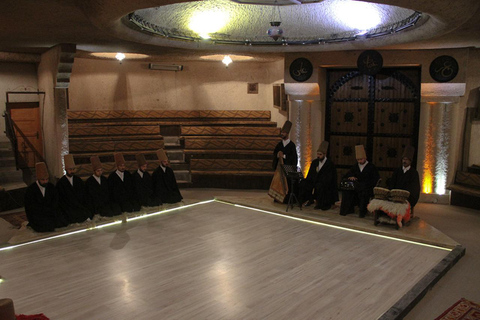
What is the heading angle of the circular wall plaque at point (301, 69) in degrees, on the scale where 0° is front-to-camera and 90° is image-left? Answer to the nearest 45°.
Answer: approximately 0°

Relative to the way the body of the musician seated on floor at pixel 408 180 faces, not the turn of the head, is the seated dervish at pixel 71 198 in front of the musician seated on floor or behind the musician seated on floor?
in front

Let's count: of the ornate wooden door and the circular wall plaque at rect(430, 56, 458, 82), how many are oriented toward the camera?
2

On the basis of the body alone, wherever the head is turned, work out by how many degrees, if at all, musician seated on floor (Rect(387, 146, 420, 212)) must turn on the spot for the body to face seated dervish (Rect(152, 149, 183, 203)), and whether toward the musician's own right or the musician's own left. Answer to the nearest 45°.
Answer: approximately 45° to the musician's own right

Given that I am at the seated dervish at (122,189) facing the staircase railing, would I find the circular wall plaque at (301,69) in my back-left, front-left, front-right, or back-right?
back-right

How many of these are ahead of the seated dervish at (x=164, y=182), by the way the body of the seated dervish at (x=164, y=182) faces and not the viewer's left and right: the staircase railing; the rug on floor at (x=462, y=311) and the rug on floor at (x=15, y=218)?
1

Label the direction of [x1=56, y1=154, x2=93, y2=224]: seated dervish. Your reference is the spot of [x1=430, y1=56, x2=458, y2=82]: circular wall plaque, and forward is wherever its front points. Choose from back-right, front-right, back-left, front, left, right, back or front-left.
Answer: front-right

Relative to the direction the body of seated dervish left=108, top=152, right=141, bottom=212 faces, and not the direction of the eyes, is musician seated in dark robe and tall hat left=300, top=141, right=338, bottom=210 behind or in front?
in front

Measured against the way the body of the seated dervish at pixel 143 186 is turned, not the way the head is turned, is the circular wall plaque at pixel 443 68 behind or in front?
in front

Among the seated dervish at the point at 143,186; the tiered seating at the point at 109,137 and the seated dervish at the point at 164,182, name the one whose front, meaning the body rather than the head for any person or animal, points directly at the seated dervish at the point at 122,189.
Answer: the tiered seating

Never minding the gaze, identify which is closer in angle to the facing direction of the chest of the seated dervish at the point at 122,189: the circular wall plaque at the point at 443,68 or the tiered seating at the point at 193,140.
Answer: the circular wall plaque

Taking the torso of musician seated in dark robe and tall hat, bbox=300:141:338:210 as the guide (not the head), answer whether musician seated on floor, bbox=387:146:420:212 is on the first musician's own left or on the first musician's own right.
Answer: on the first musician's own left
